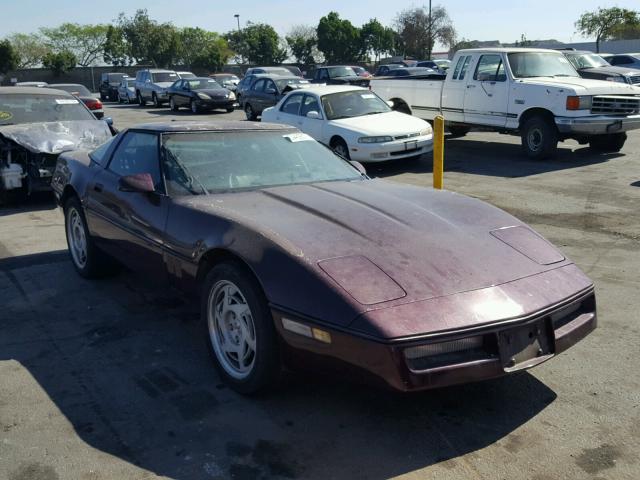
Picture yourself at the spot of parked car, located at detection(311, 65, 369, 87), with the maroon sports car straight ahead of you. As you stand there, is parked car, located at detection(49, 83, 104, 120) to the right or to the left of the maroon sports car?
right

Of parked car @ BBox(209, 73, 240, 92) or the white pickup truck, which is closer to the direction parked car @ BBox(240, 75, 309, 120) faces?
the white pickup truck

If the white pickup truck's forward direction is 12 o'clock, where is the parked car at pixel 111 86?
The parked car is roughly at 6 o'clock from the white pickup truck.

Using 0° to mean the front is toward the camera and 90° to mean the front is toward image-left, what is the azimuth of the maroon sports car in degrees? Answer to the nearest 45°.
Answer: approximately 315°

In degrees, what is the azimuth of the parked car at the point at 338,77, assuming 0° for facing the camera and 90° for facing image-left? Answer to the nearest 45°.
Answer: approximately 315°

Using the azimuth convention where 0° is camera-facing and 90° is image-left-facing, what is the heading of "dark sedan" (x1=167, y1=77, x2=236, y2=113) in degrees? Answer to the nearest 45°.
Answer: approximately 315°

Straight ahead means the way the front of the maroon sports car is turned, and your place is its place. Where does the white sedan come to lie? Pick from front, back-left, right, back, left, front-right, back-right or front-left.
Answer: back-left

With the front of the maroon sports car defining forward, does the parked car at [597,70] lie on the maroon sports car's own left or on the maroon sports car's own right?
on the maroon sports car's own left

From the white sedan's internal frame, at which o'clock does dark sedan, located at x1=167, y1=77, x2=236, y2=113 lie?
The dark sedan is roughly at 7 o'clock from the white sedan.

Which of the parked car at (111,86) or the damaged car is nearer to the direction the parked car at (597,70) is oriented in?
the damaged car

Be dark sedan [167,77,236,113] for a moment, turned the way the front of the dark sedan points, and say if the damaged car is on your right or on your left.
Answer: on your right

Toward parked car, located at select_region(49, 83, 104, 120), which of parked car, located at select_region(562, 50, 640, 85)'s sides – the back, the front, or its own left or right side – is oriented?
right

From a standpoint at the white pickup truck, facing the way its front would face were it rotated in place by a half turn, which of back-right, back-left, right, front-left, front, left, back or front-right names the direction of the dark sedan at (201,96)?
front

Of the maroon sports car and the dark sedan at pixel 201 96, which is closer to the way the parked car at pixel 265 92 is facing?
the maroon sports car
